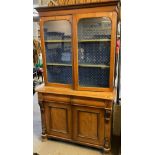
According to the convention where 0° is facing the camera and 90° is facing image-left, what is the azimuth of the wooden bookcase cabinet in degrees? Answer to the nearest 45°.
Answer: approximately 45°
